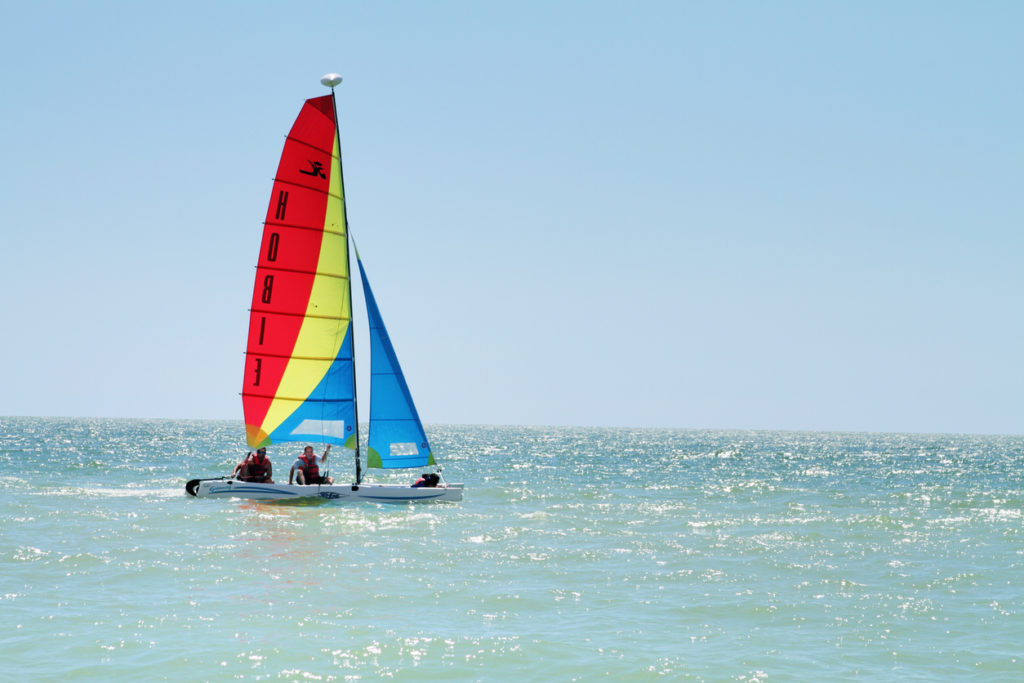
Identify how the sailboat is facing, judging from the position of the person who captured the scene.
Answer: facing to the right of the viewer
